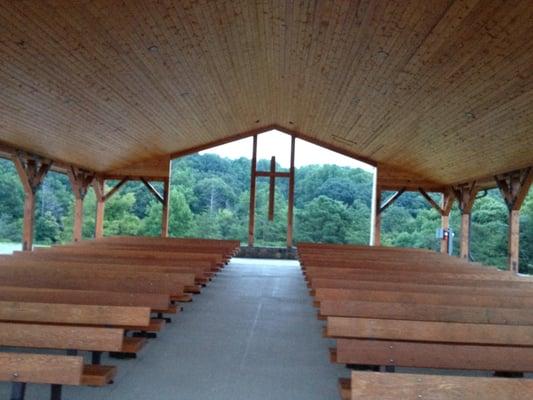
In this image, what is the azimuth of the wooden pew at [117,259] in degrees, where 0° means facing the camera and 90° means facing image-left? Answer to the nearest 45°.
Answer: approximately 225°

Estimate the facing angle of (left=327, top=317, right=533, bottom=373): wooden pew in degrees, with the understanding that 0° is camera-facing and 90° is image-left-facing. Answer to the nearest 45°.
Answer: approximately 180°

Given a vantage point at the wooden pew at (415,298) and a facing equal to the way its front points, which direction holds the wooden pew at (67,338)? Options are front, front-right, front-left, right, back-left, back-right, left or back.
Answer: back-left

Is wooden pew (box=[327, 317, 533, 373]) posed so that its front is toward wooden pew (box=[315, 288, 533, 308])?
yes

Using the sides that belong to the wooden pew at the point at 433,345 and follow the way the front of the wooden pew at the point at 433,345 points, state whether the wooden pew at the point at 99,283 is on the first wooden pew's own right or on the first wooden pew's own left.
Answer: on the first wooden pew's own left

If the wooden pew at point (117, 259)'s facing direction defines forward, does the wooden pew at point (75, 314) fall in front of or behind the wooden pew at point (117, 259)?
behind

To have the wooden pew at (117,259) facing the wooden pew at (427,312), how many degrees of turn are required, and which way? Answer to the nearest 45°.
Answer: approximately 90° to its right

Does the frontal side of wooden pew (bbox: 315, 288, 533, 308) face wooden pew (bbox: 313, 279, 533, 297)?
yes

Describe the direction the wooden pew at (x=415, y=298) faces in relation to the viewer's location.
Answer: facing away from the viewer

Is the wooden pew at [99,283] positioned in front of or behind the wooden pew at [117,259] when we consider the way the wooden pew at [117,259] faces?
behind

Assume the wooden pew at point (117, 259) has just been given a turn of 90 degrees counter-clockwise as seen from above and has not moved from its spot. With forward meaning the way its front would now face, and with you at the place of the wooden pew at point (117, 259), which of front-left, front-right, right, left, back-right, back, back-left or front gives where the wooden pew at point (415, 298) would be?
back

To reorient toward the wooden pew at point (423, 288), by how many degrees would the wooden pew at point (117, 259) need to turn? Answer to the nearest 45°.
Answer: approximately 90° to its right

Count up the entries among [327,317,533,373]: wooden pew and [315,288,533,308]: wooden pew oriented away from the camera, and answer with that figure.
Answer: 2
